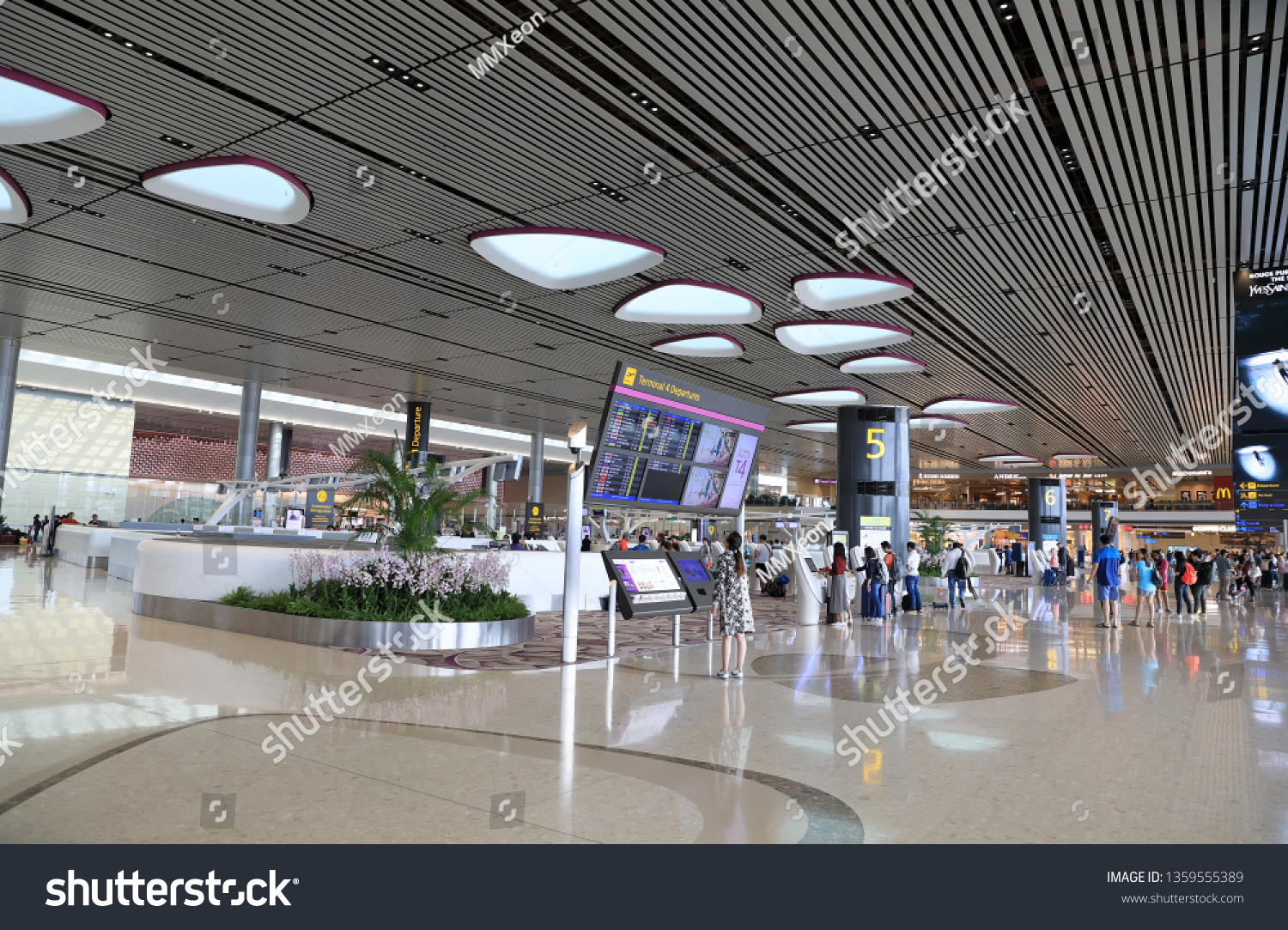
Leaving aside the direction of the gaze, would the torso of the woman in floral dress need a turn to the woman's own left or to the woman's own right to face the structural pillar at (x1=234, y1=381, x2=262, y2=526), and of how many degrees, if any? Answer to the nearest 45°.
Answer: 0° — they already face it

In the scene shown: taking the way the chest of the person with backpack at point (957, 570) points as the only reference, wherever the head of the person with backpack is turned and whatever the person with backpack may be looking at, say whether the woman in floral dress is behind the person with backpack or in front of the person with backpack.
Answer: behind

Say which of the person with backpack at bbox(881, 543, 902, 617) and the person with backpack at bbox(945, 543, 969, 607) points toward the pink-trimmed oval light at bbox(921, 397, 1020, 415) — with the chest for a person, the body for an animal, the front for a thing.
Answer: the person with backpack at bbox(945, 543, 969, 607)

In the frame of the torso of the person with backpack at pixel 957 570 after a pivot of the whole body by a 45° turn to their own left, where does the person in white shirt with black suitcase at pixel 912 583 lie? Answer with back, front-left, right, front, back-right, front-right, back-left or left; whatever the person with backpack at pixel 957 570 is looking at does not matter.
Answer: left

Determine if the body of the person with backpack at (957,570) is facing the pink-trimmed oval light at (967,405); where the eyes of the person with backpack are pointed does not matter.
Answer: yes

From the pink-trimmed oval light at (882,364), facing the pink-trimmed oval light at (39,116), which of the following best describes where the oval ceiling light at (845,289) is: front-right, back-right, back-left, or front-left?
front-left

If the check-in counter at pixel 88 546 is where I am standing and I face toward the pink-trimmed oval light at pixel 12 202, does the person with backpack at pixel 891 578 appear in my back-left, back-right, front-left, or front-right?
front-left

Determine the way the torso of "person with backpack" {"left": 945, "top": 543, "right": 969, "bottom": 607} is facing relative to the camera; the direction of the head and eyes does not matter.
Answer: away from the camera

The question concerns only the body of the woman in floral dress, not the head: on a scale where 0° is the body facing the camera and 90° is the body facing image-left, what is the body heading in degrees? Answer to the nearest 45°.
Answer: approximately 135°

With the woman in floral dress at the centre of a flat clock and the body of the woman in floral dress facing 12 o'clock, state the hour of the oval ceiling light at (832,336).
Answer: The oval ceiling light is roughly at 2 o'clock from the woman in floral dress.

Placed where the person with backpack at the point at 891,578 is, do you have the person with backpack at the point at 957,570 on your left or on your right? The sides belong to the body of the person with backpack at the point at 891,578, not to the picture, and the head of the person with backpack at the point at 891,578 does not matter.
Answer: on your right
